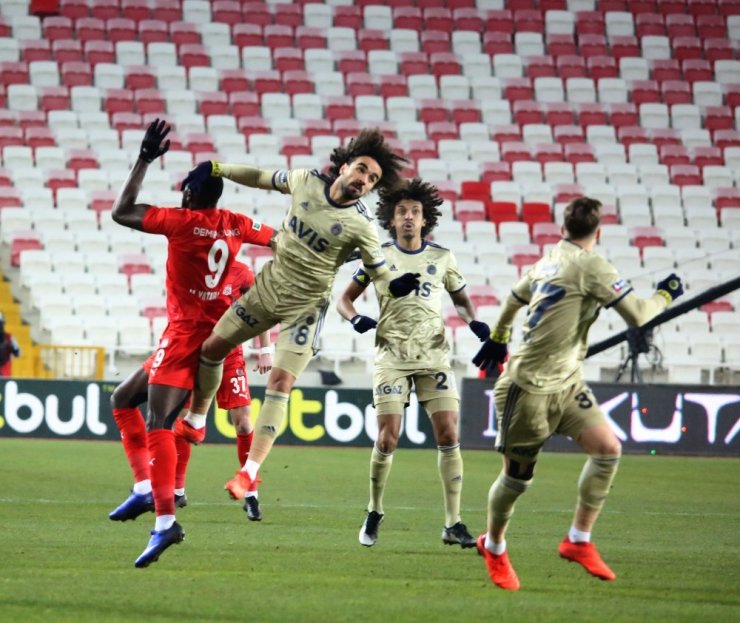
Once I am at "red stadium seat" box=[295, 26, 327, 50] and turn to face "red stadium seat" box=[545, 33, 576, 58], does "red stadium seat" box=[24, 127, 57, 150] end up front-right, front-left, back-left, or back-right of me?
back-right

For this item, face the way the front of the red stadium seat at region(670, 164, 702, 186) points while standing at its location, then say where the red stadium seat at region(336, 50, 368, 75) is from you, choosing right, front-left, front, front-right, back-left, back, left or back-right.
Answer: right

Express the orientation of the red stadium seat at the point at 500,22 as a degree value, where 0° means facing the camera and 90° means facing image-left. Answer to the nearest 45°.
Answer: approximately 0°

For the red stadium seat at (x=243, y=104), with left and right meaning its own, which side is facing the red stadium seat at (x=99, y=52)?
right

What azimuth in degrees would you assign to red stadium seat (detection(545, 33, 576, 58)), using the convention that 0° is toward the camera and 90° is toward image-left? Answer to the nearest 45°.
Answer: approximately 0°

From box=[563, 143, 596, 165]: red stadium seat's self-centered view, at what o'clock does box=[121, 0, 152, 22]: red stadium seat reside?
box=[121, 0, 152, 22]: red stadium seat is roughly at 3 o'clock from box=[563, 143, 596, 165]: red stadium seat.
